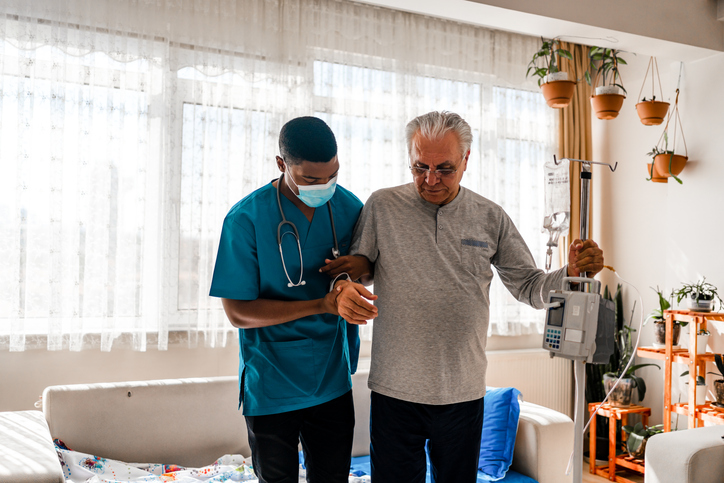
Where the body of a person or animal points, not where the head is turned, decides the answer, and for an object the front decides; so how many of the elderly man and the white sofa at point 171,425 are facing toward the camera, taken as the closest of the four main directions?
2

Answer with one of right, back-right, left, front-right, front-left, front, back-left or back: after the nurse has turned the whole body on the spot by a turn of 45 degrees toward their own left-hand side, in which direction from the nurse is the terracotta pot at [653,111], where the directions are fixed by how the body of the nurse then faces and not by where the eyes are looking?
front-left

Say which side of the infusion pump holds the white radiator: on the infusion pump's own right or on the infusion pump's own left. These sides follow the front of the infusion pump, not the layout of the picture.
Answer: on the infusion pump's own right

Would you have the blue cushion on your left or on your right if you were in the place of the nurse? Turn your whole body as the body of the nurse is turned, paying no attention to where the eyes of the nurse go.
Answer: on your left

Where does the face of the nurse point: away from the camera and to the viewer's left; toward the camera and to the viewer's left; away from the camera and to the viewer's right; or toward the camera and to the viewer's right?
toward the camera and to the viewer's right

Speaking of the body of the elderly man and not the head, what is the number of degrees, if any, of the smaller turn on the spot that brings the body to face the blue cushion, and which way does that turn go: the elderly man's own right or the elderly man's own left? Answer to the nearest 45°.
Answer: approximately 180°

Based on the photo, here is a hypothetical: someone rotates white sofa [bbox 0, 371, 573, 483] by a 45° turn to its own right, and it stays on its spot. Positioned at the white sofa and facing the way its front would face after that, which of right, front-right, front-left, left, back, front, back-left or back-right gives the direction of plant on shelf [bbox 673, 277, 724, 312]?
back-left

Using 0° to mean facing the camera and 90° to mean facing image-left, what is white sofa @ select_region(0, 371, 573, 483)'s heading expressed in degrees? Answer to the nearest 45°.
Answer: approximately 0°

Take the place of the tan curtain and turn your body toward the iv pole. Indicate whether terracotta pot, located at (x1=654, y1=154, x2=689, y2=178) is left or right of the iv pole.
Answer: left
